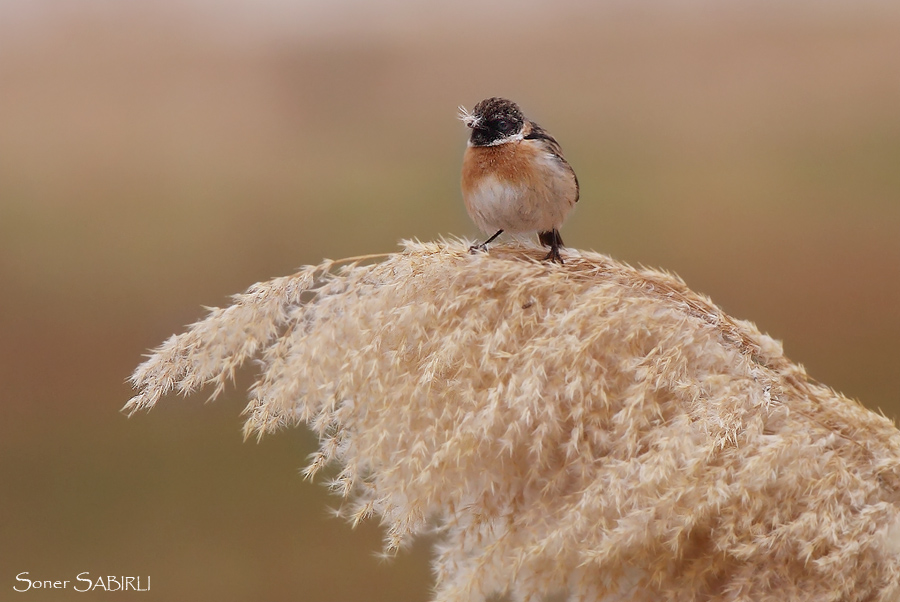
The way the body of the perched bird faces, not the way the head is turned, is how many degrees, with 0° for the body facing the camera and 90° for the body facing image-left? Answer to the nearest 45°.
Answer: approximately 45°
